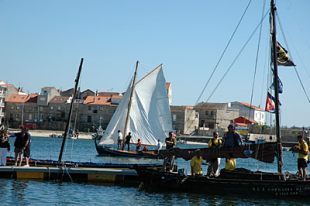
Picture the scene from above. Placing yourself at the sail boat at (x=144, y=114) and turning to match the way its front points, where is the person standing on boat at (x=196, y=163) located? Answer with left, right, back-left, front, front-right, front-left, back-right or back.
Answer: left

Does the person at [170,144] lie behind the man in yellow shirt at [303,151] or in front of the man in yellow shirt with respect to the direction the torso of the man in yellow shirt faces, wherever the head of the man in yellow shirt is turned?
in front

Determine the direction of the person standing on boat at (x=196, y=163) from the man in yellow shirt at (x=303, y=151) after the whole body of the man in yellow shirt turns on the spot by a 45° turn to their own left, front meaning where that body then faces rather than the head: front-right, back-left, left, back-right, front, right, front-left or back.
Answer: front-right

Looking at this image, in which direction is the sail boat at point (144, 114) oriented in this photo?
to the viewer's left

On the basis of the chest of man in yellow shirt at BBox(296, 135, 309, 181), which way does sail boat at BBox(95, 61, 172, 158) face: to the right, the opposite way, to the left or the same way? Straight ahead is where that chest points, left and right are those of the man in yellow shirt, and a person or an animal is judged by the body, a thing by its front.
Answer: the same way

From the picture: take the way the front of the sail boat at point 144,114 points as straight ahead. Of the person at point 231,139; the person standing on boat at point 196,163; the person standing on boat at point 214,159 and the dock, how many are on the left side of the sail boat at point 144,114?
4

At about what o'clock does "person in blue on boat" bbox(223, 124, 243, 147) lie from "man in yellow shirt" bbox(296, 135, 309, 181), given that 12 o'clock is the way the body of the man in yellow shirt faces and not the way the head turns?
The person in blue on boat is roughly at 12 o'clock from the man in yellow shirt.

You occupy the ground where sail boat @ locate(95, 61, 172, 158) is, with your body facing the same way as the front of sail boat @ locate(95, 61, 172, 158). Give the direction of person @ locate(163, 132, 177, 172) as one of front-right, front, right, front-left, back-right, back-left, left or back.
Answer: left

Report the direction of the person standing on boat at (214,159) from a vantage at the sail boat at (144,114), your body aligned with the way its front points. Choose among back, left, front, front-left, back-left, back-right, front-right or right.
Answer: left

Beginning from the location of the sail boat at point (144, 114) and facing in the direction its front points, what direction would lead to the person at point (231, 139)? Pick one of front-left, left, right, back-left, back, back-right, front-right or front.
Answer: left

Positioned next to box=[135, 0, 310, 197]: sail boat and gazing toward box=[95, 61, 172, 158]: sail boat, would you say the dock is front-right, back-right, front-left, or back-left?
front-left

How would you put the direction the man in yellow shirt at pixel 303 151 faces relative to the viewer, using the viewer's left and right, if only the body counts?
facing to the left of the viewer
